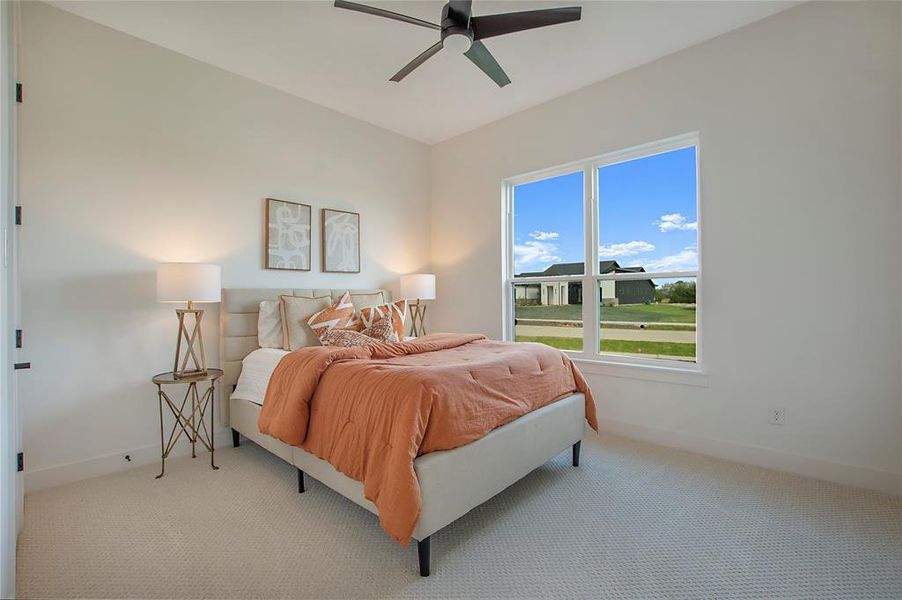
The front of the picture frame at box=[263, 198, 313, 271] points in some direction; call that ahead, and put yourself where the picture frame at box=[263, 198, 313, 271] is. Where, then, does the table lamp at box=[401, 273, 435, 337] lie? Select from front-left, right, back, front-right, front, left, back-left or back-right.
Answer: front-left

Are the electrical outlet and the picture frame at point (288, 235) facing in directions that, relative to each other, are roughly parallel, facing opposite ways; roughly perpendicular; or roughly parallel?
roughly perpendicular

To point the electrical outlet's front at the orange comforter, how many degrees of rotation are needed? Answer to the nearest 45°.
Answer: approximately 45° to its right

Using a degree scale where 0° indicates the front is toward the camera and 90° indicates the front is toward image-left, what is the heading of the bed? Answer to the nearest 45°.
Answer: approximately 315°

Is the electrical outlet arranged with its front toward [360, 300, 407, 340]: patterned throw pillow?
no

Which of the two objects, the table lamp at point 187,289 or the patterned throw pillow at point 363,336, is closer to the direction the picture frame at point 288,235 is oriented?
the patterned throw pillow

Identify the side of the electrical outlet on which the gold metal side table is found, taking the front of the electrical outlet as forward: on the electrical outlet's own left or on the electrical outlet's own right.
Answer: on the electrical outlet's own right

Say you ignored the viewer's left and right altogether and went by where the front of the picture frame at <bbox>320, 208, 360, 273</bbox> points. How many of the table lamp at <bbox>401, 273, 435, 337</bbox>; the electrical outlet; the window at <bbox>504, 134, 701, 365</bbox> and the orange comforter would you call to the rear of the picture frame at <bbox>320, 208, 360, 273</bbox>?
0

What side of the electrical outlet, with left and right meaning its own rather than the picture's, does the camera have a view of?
front

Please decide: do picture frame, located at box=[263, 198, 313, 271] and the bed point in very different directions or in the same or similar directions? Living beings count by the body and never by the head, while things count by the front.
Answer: same or similar directions

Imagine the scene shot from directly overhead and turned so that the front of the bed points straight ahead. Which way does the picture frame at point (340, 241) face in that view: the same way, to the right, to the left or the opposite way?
the same way

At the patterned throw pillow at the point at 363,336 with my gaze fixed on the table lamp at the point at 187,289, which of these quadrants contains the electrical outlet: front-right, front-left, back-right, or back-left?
back-left

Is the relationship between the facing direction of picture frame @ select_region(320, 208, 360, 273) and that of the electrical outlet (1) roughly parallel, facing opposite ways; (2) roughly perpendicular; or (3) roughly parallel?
roughly perpendicular

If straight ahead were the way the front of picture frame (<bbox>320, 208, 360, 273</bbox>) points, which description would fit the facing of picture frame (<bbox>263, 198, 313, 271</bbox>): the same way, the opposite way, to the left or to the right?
the same way

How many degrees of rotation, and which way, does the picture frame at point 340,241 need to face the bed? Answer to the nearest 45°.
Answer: approximately 45° to its right

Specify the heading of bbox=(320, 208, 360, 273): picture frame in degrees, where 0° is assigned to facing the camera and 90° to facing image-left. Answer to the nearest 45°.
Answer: approximately 315°
